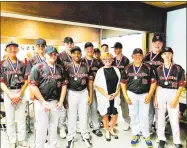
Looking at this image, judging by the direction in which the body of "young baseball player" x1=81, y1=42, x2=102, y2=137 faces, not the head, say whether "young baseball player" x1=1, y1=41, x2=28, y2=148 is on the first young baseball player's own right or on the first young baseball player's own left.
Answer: on the first young baseball player's own right

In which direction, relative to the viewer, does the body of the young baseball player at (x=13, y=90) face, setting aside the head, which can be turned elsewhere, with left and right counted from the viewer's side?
facing the viewer

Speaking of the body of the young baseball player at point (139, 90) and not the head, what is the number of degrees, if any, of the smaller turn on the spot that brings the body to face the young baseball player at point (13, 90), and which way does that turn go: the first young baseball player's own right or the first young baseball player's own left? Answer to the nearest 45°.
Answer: approximately 90° to the first young baseball player's own right

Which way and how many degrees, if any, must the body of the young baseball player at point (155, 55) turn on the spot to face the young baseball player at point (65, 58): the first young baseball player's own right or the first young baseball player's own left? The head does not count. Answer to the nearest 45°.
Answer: approximately 90° to the first young baseball player's own right

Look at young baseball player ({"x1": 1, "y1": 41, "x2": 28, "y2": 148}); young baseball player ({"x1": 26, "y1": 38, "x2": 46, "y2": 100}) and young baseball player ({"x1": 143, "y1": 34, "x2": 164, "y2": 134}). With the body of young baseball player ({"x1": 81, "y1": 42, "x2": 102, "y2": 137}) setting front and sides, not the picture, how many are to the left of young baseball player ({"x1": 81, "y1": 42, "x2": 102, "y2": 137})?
1

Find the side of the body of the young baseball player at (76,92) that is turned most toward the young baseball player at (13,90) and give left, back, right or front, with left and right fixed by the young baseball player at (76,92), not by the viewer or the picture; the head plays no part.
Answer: right

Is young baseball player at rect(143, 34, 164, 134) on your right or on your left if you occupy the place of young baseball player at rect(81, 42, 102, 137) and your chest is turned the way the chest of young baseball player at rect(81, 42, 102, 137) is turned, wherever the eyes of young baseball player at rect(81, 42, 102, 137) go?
on your left

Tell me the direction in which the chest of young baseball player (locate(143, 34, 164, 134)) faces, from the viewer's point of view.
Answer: toward the camera

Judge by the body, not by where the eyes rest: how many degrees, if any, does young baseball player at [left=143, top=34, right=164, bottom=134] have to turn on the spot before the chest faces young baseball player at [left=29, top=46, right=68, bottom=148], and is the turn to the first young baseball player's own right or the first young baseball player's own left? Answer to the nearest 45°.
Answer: approximately 45° to the first young baseball player's own right

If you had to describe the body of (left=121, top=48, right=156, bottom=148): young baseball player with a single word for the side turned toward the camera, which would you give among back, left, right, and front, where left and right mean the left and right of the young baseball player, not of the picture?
front
